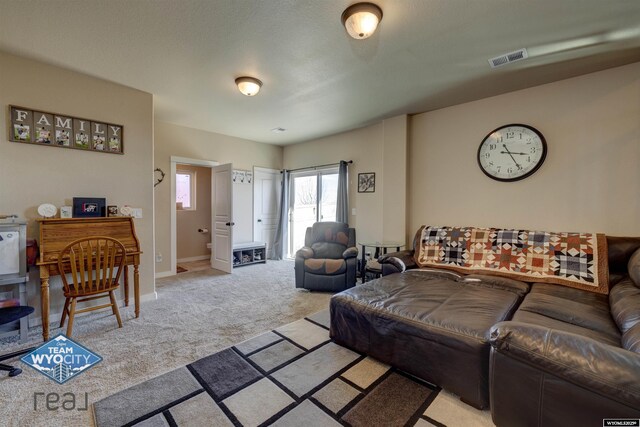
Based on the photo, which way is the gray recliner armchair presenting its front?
toward the camera

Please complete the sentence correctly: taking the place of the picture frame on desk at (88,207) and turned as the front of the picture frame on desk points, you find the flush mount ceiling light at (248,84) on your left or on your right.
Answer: on your left

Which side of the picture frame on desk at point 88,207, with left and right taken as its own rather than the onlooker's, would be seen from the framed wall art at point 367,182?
left

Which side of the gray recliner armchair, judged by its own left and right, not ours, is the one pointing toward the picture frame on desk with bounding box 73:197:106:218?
right

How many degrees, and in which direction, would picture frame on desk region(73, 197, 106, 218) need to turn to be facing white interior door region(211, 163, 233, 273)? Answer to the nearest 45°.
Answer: approximately 135° to its left

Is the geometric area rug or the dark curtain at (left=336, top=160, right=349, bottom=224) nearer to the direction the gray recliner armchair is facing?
the geometric area rug

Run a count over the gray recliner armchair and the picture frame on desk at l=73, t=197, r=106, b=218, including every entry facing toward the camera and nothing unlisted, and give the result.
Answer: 2

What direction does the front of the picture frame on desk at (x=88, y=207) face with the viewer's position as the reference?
facing the viewer

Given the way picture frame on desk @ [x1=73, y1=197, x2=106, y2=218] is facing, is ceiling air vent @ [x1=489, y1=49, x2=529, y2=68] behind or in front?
in front
